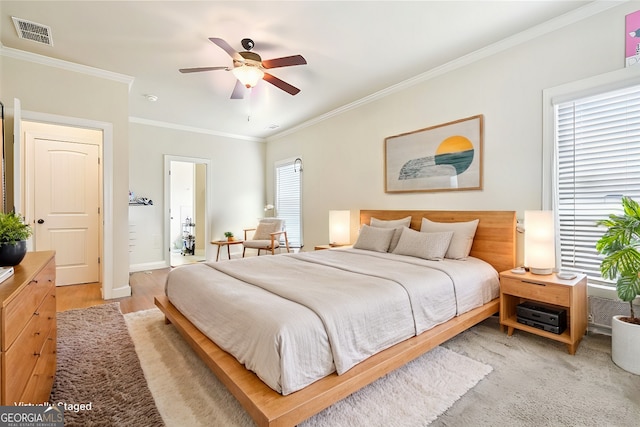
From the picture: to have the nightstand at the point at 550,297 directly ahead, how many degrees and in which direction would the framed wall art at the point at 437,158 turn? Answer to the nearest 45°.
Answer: approximately 90° to its left

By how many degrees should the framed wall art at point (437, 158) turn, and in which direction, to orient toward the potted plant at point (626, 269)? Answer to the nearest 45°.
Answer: approximately 90° to its left

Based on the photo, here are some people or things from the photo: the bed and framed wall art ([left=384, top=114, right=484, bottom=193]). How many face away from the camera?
0

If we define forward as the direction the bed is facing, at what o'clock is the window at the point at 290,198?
The window is roughly at 4 o'clock from the bed.

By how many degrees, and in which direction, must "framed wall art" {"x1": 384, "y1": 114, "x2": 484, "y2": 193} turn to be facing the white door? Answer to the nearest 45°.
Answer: approximately 45° to its right

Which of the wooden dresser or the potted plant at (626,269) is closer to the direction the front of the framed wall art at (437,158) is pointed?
the wooden dresser

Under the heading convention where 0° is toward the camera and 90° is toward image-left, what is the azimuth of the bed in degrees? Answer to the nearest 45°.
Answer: approximately 45°

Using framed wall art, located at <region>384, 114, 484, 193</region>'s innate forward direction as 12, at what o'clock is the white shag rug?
The white shag rug is roughly at 11 o'clock from the framed wall art.

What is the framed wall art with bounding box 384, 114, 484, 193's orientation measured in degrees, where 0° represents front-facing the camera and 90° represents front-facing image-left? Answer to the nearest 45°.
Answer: approximately 45°

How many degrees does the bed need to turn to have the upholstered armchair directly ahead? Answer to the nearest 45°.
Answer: approximately 135° to its right

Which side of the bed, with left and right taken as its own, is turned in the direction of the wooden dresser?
front

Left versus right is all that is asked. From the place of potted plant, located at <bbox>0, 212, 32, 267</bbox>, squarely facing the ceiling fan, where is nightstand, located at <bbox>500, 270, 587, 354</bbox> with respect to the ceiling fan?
right

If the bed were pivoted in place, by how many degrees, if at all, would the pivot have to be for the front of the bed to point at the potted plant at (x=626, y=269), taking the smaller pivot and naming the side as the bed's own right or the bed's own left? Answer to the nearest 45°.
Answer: approximately 135° to the bed's own left
